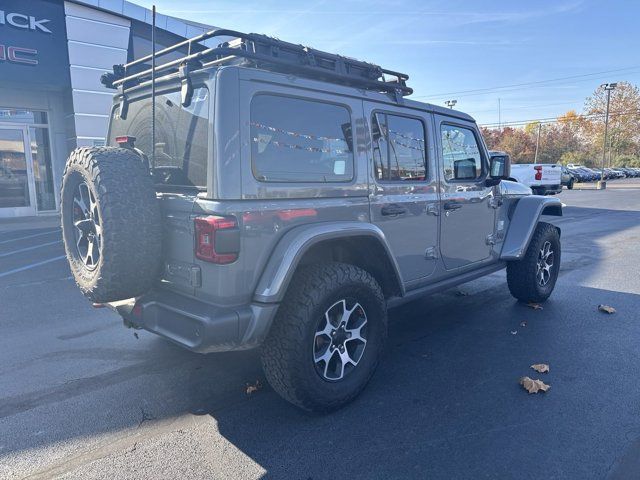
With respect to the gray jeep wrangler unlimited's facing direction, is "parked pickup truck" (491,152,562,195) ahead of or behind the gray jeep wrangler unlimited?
ahead

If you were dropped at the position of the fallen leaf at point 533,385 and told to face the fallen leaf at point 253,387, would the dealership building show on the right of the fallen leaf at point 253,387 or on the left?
right

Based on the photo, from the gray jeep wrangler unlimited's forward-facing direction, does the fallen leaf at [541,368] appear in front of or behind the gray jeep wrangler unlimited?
in front

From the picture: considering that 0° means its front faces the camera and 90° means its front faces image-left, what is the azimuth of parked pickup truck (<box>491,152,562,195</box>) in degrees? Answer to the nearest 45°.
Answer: approximately 135°

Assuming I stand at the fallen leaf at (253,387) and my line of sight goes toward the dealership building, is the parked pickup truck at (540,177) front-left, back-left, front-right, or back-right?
front-right

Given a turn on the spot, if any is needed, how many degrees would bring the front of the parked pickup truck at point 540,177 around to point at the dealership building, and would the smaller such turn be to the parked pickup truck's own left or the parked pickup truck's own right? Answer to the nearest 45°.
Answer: approximately 90° to the parked pickup truck's own left

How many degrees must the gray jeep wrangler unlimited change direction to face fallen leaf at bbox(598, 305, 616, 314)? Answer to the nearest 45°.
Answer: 0° — it already faces it

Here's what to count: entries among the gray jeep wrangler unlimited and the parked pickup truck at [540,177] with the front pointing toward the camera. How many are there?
0

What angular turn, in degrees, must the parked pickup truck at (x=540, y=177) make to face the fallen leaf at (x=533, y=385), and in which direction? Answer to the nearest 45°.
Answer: approximately 135° to its left

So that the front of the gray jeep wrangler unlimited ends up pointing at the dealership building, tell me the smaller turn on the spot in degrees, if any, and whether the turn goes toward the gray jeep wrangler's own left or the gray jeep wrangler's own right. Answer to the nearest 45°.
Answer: approximately 90° to the gray jeep wrangler's own left

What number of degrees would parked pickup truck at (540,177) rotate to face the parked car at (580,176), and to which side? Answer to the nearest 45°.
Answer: approximately 45° to its right

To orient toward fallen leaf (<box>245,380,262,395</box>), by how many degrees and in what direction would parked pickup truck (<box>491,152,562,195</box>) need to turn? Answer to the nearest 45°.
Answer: approximately 135° to its left
